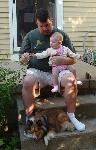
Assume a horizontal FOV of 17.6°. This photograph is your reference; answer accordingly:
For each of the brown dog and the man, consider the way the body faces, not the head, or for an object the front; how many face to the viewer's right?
0

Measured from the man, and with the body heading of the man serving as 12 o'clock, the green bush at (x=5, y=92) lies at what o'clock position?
The green bush is roughly at 4 o'clock from the man.

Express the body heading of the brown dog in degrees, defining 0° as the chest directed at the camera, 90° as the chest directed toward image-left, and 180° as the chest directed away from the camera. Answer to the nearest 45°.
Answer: approximately 45°

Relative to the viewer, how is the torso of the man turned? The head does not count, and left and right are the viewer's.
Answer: facing the viewer

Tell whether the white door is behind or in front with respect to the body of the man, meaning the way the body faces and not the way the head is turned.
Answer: behind
